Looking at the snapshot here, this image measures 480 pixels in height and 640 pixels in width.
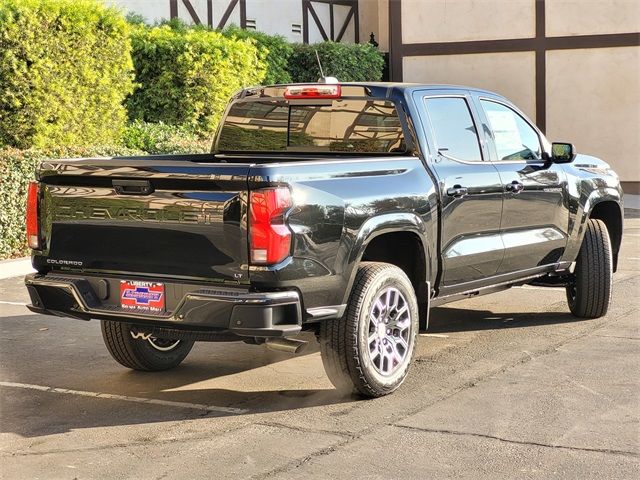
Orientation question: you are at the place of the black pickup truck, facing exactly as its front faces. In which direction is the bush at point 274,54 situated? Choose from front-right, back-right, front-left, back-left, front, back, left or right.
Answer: front-left

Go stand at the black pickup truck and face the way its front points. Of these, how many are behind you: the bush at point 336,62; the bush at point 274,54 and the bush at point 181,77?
0

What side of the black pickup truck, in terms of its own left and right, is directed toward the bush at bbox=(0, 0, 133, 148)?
left

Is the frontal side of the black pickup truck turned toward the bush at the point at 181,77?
no

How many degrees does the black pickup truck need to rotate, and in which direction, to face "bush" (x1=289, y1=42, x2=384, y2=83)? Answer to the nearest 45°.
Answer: approximately 45° to its left

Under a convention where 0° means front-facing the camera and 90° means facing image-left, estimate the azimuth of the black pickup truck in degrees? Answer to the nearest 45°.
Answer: approximately 225°

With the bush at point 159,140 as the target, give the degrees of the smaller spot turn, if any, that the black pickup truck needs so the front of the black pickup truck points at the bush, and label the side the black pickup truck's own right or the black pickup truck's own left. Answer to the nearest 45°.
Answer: approximately 45° to the black pickup truck's own left

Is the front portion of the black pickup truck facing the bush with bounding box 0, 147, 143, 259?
no
